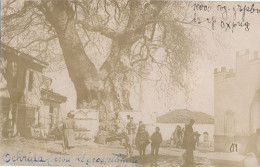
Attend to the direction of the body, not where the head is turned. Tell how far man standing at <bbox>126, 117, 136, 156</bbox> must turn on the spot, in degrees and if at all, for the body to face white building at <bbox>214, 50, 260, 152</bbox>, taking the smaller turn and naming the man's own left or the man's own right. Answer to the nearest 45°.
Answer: approximately 90° to the man's own left

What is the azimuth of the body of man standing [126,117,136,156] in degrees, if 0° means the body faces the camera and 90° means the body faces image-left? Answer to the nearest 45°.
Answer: approximately 0°
